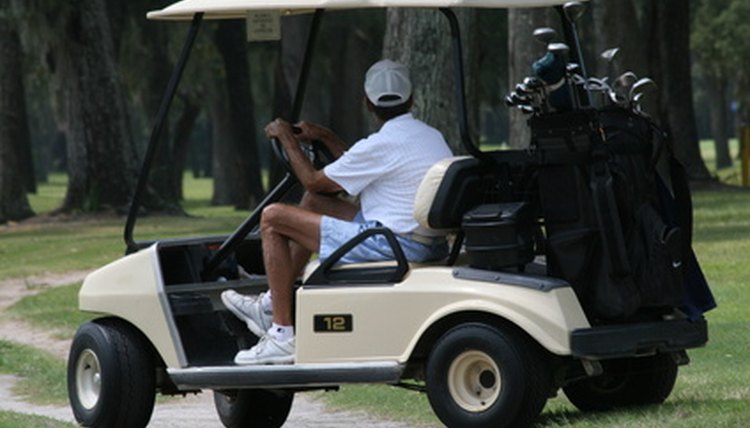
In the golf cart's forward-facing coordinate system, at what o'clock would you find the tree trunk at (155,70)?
The tree trunk is roughly at 1 o'clock from the golf cart.

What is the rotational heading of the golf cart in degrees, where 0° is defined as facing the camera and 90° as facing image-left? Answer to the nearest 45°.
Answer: approximately 135°

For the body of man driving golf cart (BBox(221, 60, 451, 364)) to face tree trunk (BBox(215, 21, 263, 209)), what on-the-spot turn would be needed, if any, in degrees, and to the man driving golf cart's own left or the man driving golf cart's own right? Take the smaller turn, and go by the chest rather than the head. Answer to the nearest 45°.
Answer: approximately 45° to the man driving golf cart's own right

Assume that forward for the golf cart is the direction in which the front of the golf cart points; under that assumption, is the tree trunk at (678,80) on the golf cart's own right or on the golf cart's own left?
on the golf cart's own right

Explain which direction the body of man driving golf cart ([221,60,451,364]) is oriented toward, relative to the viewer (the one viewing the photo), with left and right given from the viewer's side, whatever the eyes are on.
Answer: facing away from the viewer and to the left of the viewer

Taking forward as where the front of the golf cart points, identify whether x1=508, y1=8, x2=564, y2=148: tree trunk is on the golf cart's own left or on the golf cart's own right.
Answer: on the golf cart's own right

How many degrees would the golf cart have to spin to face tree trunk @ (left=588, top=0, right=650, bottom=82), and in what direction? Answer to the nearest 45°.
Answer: approximately 45° to its right

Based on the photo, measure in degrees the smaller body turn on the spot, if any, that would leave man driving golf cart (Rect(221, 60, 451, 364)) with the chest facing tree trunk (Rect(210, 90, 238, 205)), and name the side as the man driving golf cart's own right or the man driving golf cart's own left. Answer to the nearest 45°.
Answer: approximately 45° to the man driving golf cart's own right

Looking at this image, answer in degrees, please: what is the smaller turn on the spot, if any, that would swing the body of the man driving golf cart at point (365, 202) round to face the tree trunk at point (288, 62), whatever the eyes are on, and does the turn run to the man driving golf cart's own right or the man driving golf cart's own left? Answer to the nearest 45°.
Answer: approximately 45° to the man driving golf cart's own right

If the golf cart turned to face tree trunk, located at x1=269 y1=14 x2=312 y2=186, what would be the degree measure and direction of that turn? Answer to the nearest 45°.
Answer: approximately 45° to its right

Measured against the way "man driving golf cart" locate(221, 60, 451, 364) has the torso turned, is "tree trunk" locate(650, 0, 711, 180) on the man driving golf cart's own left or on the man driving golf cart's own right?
on the man driving golf cart's own right
